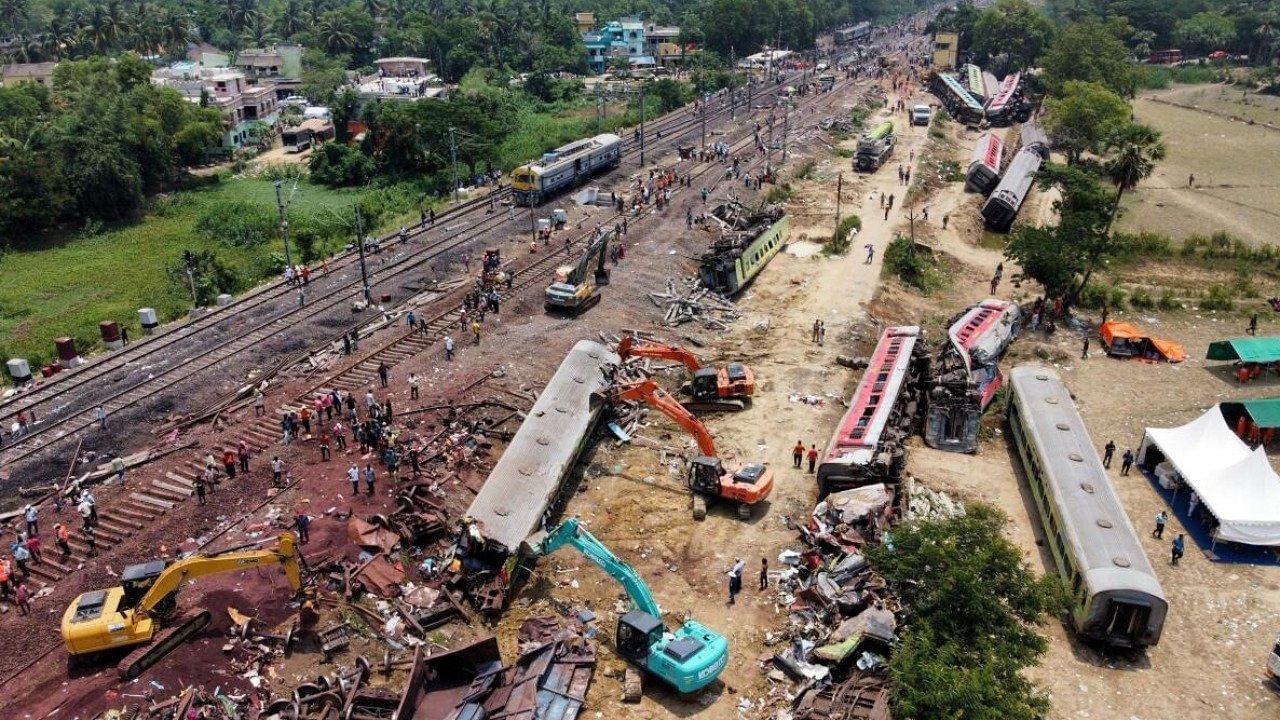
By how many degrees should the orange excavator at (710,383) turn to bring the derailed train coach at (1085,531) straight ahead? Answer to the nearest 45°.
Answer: approximately 135° to its left

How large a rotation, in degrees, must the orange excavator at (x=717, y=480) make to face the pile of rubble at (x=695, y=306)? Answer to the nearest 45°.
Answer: approximately 45° to its right

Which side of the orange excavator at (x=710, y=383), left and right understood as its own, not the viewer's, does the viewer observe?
left

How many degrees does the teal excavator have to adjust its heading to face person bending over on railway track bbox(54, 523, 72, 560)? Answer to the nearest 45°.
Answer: approximately 45° to its left

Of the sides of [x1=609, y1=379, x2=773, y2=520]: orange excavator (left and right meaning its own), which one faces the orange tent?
right

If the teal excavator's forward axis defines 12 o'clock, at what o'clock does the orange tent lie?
The orange tent is roughly at 3 o'clock from the teal excavator.

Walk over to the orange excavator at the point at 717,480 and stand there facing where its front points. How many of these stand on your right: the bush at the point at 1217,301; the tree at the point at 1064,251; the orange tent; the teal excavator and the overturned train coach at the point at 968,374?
4

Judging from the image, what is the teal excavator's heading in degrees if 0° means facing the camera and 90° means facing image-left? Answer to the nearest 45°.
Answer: approximately 135°

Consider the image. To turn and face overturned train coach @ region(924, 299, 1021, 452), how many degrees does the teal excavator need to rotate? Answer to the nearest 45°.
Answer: approximately 90° to its right

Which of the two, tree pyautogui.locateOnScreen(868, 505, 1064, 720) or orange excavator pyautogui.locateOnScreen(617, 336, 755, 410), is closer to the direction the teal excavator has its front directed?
the orange excavator
